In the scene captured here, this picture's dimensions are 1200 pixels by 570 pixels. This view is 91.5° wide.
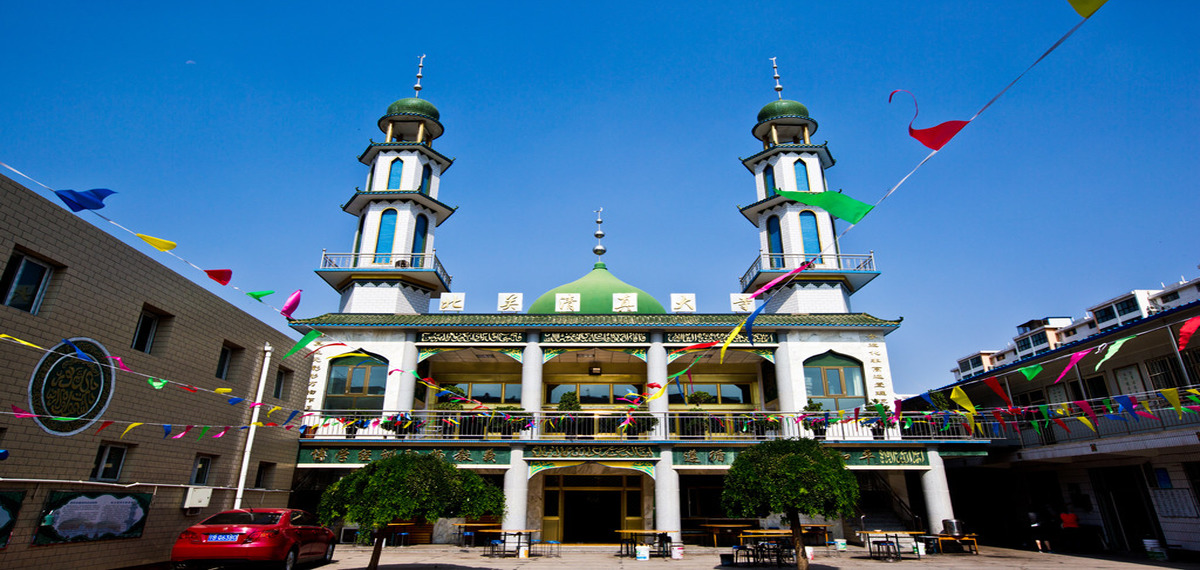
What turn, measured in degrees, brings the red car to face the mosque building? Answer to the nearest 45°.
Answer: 0° — it already faces it

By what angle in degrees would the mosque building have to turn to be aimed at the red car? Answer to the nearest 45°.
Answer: approximately 45° to its right

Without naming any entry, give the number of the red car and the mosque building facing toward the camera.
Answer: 1

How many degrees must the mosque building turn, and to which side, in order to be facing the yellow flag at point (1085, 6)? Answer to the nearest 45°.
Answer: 0° — it already faces it

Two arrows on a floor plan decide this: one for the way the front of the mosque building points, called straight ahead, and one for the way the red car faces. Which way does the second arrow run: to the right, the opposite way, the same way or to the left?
the opposite way

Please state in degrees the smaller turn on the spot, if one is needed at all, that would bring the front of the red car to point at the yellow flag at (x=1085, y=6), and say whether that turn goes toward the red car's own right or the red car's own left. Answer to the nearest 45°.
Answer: approximately 90° to the red car's own right

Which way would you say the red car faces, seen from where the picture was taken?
facing away from the viewer and to the right of the viewer
